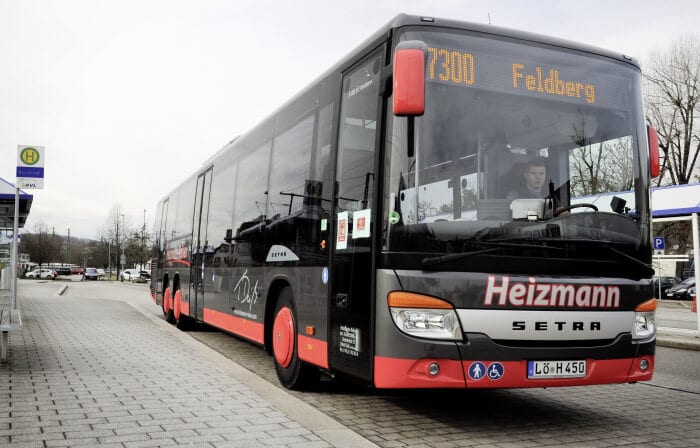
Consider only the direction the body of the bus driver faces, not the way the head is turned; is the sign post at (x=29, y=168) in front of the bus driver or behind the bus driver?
behind

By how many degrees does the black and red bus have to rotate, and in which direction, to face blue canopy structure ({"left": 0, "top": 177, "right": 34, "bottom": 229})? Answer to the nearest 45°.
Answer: approximately 180°

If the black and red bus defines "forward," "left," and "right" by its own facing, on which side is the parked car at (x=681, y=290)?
on its left

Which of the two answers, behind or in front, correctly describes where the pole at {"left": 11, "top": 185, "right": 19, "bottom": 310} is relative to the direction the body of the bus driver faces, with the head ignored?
behind

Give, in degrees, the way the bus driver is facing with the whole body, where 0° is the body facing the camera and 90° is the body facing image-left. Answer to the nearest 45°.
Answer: approximately 315°

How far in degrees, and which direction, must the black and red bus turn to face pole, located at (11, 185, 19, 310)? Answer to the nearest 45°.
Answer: approximately 180°

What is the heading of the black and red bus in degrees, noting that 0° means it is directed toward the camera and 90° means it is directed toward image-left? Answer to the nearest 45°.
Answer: approximately 315°

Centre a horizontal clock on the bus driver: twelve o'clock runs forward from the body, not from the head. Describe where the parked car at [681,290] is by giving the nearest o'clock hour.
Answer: The parked car is roughly at 8 o'clock from the bus driver.
